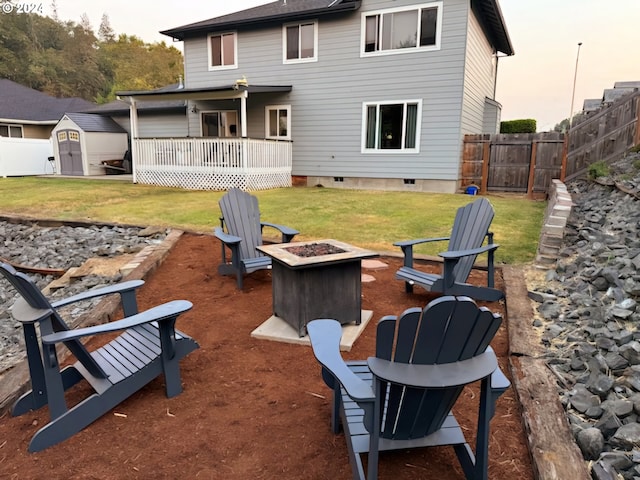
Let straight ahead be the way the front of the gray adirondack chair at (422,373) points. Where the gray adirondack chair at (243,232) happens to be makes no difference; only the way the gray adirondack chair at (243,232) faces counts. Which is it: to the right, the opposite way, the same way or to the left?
the opposite way

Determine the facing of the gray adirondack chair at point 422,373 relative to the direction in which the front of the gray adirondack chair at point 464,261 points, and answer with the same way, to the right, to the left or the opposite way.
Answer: to the right

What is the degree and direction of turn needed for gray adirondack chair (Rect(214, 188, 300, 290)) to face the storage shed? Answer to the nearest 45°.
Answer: approximately 180°

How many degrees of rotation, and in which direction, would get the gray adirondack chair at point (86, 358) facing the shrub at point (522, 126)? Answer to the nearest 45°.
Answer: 0° — it already faces it

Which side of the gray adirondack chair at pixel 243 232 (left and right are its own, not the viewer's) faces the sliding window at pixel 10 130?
back

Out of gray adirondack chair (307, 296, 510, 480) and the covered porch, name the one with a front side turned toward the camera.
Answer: the covered porch

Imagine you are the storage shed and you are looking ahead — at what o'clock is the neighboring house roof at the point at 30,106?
The neighboring house roof is roughly at 4 o'clock from the storage shed.

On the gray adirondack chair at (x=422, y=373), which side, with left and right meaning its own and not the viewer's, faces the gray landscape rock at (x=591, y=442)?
right

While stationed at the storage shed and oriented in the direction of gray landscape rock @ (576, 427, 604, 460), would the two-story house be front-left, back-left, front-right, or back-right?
front-left

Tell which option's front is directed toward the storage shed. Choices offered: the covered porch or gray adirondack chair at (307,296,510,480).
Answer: the gray adirondack chair

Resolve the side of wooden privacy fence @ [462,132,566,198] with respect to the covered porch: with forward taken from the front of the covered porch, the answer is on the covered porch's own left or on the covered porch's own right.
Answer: on the covered porch's own left

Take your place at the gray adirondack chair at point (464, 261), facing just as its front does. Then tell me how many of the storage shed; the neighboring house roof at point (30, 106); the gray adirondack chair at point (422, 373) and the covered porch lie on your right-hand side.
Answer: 3

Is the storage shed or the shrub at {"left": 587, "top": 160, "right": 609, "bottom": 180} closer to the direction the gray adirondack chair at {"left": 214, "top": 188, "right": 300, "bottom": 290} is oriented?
the shrub

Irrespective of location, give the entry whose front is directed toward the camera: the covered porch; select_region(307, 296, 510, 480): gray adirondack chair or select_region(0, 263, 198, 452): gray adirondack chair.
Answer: the covered porch

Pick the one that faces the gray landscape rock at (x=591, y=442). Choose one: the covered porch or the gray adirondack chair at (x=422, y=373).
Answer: the covered porch

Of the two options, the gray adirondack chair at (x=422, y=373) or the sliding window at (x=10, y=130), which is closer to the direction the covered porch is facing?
the gray adirondack chair

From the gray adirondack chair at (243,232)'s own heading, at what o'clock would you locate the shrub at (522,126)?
The shrub is roughly at 9 o'clock from the gray adirondack chair.

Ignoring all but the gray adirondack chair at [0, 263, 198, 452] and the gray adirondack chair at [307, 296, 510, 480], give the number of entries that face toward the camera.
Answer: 0

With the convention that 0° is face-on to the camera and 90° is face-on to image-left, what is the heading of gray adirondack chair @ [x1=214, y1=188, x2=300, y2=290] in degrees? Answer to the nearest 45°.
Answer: approximately 315°

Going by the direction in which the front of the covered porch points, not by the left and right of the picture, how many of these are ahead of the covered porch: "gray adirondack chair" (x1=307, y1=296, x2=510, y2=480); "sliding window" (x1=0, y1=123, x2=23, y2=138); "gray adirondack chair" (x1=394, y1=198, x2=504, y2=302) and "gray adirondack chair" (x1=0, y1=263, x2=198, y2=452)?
3

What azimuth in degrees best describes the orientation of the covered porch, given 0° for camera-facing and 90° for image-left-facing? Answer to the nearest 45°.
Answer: approximately 0°
